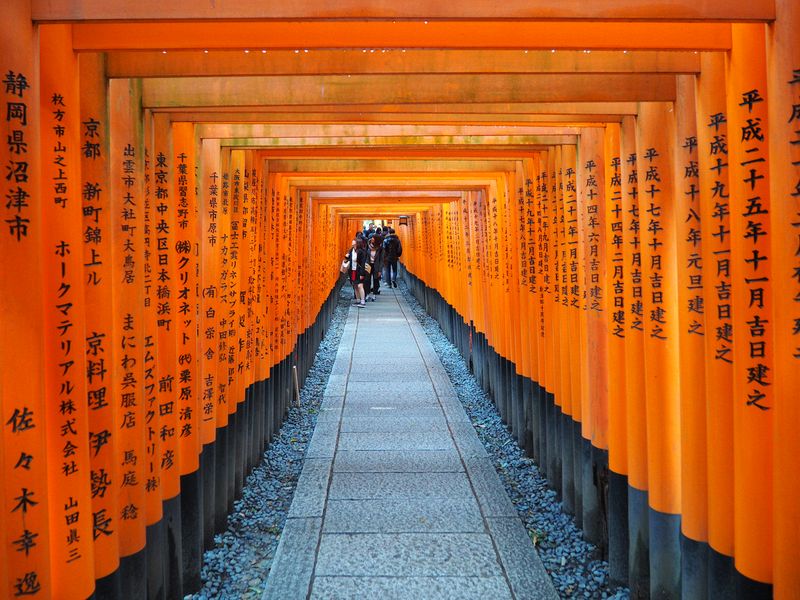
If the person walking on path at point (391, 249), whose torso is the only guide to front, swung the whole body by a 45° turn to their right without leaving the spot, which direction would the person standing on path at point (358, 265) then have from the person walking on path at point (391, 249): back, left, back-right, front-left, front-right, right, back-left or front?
back-right

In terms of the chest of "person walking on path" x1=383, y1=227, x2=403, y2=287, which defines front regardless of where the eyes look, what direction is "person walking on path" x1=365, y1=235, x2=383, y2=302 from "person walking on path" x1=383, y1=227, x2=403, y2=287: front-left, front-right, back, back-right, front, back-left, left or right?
back

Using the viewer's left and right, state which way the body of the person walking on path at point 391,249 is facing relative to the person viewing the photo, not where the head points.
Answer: facing away from the viewer
